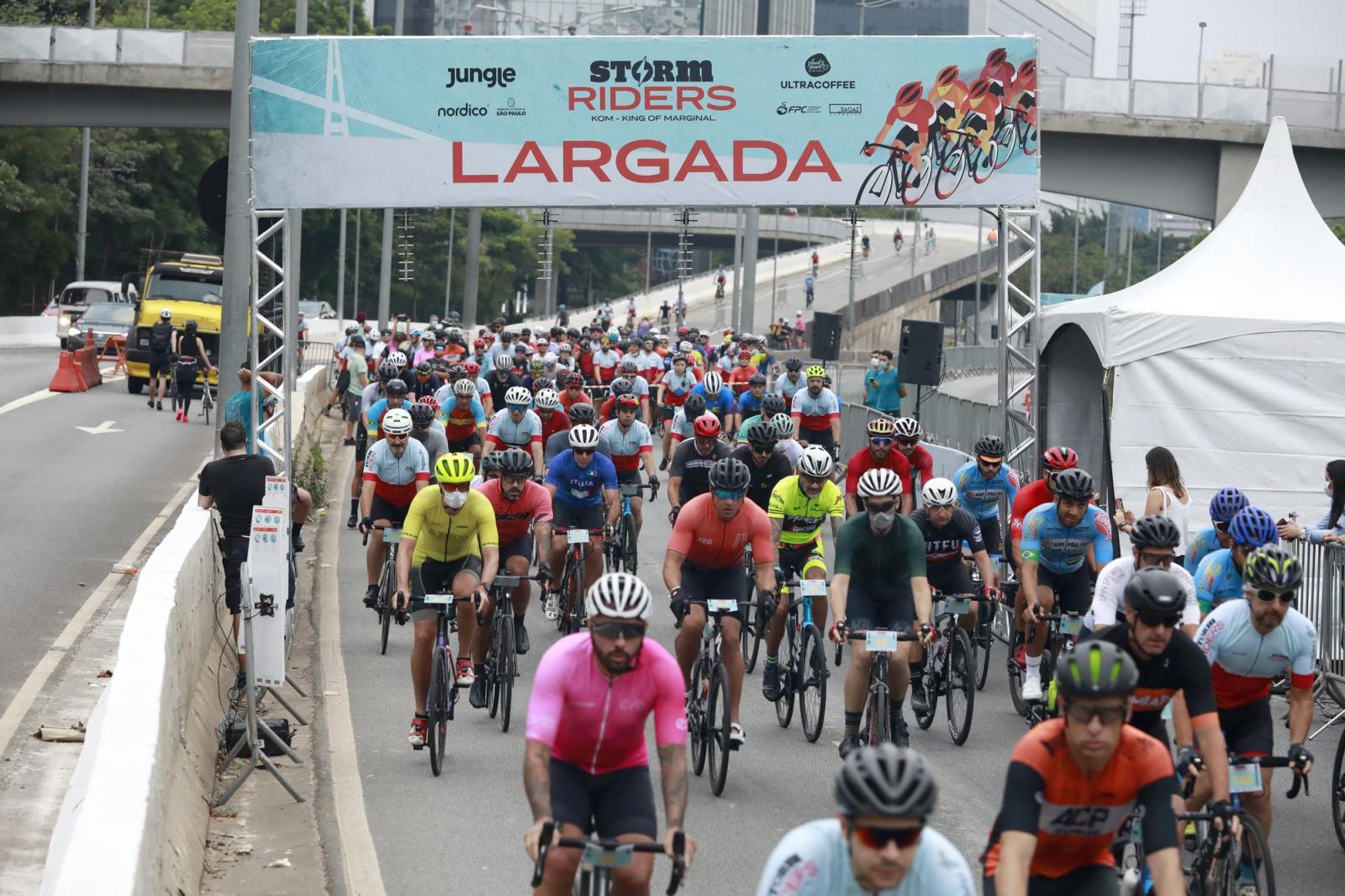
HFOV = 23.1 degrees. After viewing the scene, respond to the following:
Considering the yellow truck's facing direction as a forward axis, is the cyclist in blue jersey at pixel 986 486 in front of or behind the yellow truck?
in front

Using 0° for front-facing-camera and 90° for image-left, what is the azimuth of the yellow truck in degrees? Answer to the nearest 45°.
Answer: approximately 0°

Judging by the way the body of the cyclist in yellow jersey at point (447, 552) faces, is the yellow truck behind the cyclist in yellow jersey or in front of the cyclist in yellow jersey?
behind

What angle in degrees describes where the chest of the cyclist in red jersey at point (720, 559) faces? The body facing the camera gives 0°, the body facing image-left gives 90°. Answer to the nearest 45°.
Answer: approximately 0°

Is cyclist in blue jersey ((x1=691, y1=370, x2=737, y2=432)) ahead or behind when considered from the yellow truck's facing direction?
ahead

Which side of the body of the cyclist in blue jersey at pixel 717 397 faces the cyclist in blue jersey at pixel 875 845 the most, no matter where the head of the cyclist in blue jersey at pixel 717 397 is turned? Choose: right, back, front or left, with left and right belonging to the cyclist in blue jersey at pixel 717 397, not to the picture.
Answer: front

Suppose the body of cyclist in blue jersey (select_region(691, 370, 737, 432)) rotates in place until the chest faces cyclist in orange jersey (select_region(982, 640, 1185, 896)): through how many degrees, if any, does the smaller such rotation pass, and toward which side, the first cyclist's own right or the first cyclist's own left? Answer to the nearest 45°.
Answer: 0° — they already face them

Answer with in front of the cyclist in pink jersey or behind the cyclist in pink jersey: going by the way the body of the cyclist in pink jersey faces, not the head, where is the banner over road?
behind
